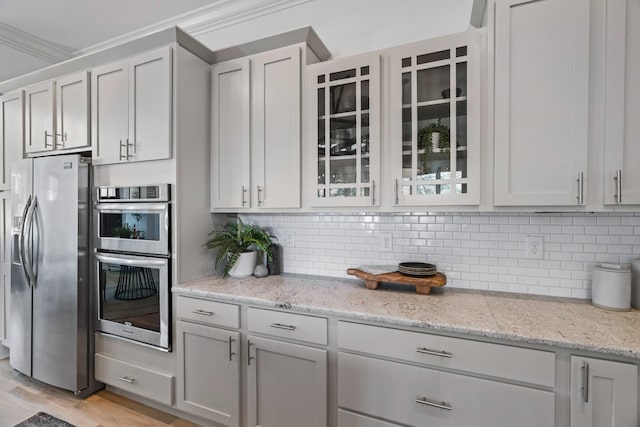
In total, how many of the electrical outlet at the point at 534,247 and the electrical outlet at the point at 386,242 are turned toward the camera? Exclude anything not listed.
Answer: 2

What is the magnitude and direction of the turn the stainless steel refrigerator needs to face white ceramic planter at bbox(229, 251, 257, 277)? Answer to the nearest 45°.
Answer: approximately 90° to its left

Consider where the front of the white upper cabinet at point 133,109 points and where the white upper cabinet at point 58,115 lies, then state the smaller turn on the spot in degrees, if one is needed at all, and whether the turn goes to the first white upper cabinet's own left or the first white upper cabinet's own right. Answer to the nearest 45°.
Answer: approximately 90° to the first white upper cabinet's own right

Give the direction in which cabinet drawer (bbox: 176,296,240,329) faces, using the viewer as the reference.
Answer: facing the viewer and to the left of the viewer

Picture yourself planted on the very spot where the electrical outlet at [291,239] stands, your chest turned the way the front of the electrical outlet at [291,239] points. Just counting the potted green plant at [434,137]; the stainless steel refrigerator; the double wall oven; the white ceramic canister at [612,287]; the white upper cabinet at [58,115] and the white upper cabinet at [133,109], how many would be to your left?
2

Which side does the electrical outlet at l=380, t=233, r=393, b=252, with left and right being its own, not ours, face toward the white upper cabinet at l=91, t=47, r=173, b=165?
right

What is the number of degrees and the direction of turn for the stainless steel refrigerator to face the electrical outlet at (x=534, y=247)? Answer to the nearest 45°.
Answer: approximately 90° to its left

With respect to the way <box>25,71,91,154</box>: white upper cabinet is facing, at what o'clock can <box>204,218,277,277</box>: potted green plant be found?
The potted green plant is roughly at 9 o'clock from the white upper cabinet.

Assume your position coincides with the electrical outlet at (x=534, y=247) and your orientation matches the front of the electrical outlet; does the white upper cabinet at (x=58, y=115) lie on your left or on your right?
on your right

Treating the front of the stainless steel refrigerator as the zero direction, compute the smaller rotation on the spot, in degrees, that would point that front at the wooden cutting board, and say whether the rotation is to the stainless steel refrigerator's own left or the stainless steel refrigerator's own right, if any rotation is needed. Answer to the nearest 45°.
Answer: approximately 90° to the stainless steel refrigerator's own left

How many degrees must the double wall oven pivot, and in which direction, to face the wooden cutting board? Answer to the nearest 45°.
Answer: approximately 90° to its left

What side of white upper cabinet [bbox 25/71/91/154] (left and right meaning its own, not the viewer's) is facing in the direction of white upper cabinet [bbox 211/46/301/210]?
left

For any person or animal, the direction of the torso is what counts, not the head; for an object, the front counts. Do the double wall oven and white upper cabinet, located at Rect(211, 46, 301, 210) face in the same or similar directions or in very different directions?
same or similar directions

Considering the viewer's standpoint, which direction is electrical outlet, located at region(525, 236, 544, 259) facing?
facing the viewer

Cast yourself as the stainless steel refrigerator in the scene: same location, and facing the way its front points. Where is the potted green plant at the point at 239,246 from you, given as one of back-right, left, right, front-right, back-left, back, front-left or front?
left

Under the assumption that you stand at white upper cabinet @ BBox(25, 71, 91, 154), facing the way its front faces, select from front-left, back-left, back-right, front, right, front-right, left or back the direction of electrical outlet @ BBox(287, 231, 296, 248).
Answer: left
